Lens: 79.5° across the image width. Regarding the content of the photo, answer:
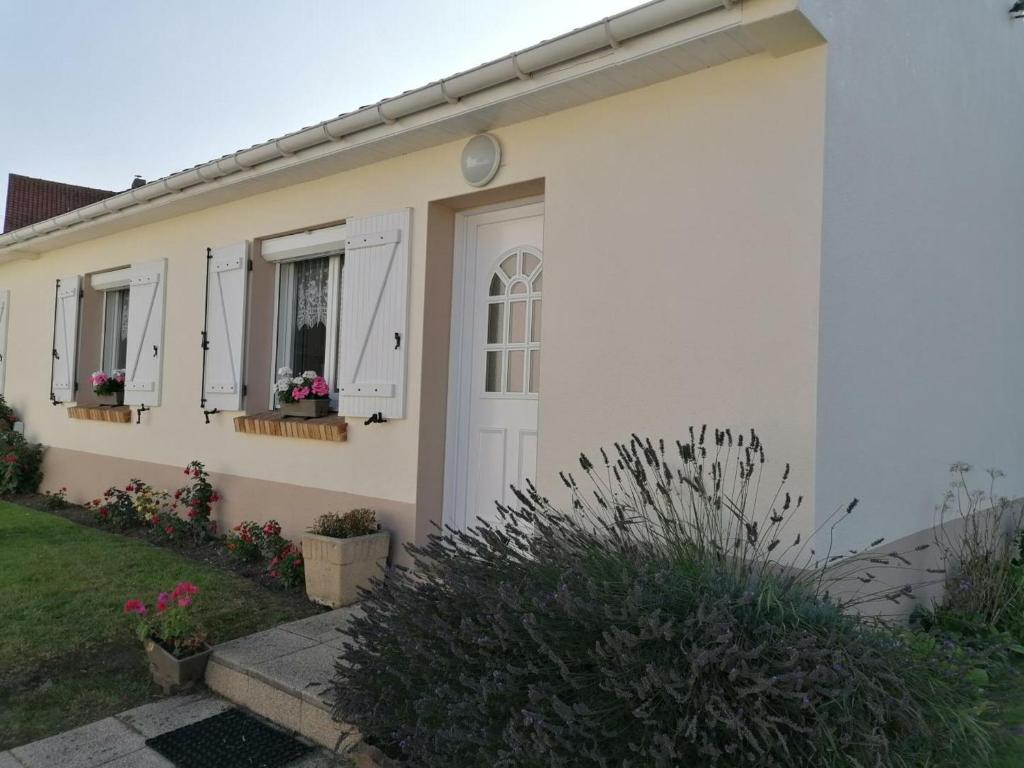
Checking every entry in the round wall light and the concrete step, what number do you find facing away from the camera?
0

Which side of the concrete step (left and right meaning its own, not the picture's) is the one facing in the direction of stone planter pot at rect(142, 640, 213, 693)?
right

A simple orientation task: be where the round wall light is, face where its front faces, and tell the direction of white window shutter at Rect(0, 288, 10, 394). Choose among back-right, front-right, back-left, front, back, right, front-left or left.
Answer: right

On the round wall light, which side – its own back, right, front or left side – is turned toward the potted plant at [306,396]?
right

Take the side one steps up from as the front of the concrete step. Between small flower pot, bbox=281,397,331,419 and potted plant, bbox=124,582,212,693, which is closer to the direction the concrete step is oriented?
the potted plant

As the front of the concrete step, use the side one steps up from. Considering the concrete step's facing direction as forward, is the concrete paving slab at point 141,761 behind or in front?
in front

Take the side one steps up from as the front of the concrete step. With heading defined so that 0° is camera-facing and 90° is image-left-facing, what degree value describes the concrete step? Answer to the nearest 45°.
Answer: approximately 45°

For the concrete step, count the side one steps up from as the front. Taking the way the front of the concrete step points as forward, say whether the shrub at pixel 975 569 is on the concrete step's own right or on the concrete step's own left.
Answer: on the concrete step's own left

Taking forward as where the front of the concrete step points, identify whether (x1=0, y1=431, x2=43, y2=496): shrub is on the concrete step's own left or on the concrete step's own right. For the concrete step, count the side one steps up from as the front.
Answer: on the concrete step's own right

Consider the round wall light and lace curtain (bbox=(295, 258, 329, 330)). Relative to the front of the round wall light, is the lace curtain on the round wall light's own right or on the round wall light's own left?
on the round wall light's own right

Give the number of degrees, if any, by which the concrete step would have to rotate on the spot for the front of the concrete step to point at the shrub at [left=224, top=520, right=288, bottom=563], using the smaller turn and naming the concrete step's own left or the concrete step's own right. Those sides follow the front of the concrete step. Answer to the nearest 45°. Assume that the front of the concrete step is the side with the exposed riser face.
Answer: approximately 135° to the concrete step's own right

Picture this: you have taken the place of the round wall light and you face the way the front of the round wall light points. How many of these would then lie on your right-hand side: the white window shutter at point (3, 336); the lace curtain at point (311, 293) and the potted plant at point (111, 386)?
3

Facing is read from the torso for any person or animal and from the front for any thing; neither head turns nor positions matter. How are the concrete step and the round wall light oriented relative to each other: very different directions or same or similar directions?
same or similar directions

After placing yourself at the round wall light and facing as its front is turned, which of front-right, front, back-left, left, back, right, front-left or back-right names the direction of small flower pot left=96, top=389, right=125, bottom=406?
right

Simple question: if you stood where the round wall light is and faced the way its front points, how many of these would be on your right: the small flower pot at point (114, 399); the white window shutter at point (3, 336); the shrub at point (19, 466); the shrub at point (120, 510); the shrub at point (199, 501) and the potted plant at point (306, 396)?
6
